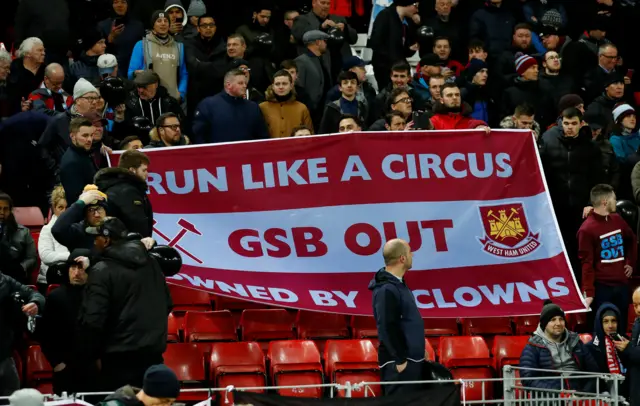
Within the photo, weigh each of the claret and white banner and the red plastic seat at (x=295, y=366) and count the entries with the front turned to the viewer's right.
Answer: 0

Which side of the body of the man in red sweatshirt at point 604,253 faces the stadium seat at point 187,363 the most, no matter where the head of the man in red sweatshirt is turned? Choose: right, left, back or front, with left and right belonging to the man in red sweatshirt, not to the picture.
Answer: right

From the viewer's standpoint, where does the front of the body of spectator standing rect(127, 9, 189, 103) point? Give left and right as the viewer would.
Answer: facing the viewer

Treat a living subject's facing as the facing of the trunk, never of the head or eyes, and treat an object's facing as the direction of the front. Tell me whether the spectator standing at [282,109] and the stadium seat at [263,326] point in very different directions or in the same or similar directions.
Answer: same or similar directions

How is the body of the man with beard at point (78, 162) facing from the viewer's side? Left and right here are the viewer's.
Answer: facing the viewer and to the right of the viewer

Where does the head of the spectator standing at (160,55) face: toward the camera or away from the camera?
toward the camera

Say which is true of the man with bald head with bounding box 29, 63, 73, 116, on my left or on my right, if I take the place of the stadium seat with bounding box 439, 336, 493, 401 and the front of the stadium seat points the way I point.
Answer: on my right

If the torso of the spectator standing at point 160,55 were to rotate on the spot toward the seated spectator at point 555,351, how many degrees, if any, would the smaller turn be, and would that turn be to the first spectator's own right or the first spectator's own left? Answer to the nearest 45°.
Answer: approximately 45° to the first spectator's own left

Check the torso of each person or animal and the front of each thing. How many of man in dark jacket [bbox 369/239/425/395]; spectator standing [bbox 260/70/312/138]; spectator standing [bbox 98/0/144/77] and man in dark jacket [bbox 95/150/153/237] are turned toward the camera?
2

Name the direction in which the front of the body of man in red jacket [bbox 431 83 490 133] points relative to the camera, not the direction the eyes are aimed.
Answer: toward the camera

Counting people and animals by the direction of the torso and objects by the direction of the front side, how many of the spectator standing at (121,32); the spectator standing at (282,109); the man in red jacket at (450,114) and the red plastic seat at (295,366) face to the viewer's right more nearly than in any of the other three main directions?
0
